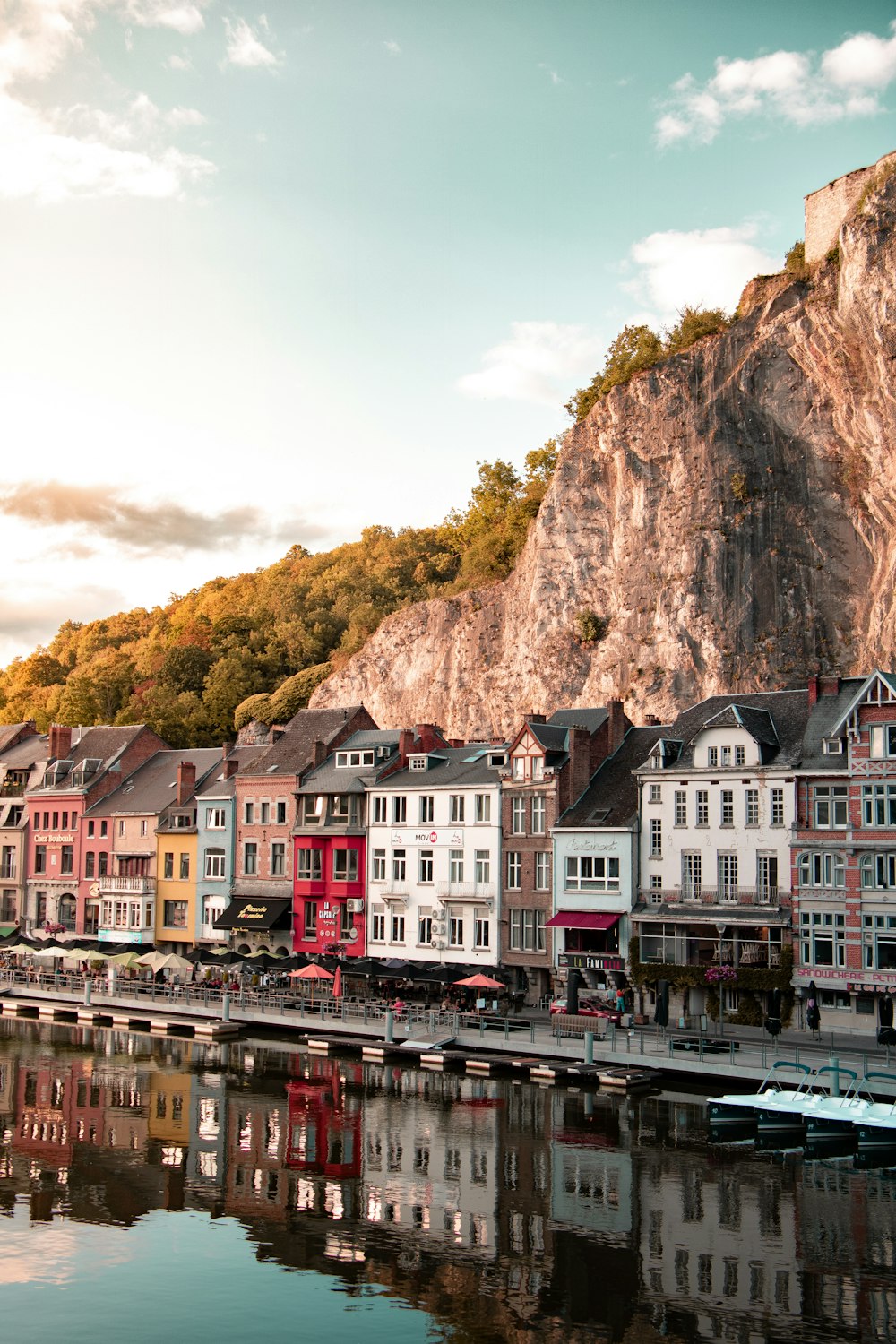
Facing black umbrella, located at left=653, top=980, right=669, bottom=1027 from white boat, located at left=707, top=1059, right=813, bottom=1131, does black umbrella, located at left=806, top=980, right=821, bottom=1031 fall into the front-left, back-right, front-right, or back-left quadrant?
front-right

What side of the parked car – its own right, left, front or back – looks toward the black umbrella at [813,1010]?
front

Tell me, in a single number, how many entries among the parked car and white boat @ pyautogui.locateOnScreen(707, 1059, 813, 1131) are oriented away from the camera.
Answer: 0

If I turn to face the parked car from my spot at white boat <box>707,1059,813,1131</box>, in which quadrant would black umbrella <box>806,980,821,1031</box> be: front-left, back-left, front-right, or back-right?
front-right

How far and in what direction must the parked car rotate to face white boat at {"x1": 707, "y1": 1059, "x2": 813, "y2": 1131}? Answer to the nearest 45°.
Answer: approximately 45° to its right

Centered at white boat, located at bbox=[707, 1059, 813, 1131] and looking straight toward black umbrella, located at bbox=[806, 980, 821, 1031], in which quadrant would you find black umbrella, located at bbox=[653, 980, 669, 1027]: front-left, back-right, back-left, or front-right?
front-left

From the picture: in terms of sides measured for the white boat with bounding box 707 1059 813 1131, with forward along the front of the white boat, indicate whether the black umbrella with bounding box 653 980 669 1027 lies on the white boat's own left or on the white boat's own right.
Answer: on the white boat's own right

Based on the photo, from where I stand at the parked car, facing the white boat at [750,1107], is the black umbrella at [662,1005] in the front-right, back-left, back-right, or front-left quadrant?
front-left

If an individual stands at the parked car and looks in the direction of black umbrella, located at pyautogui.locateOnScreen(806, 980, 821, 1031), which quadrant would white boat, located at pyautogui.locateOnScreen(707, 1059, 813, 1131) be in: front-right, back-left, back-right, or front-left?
front-right

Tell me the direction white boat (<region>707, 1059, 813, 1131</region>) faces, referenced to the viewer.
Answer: facing the viewer and to the left of the viewer
